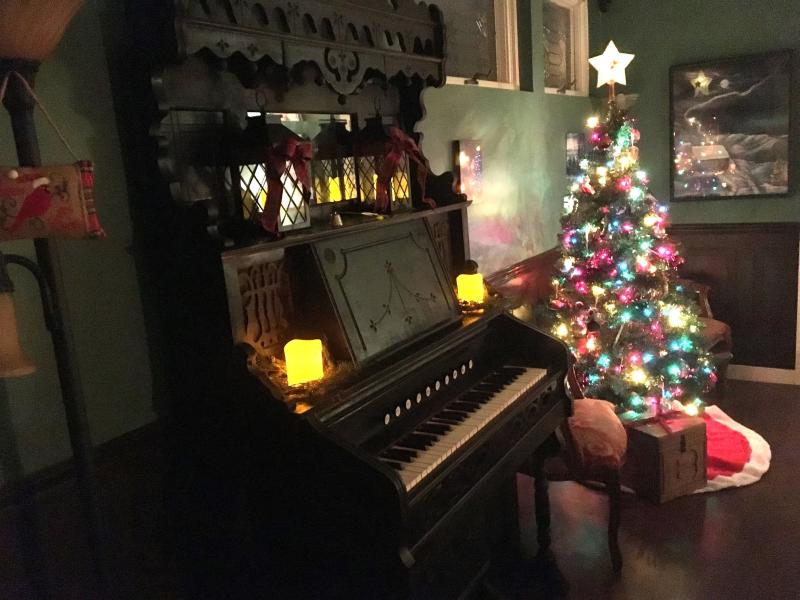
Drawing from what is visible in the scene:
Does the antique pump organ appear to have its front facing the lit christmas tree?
no

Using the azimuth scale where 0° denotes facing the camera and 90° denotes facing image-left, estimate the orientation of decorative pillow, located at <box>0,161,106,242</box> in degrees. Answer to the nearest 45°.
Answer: approximately 0°

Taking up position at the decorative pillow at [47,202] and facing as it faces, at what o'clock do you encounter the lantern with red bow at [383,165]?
The lantern with red bow is roughly at 8 o'clock from the decorative pillow.

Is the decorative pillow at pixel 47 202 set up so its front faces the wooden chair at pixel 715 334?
no

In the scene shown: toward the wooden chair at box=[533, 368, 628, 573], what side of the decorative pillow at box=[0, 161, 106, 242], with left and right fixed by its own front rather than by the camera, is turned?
left

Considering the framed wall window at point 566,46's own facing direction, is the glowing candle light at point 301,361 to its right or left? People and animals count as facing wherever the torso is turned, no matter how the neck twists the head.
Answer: on its right

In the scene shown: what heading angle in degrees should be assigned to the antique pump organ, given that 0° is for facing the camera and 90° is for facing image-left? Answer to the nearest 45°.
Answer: approximately 315°

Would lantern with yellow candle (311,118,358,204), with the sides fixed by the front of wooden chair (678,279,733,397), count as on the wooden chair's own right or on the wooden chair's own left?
on the wooden chair's own right

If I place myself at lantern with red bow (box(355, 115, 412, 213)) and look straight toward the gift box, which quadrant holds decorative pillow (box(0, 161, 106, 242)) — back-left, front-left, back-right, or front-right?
back-right

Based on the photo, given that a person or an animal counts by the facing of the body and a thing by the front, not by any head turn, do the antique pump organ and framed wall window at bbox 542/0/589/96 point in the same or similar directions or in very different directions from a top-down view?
same or similar directions

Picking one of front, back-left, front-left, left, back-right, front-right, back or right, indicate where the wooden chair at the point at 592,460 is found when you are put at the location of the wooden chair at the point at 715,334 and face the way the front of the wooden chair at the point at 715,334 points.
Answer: front-right

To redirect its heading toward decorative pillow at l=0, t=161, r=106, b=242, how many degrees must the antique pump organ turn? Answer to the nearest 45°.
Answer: approximately 90° to its right
